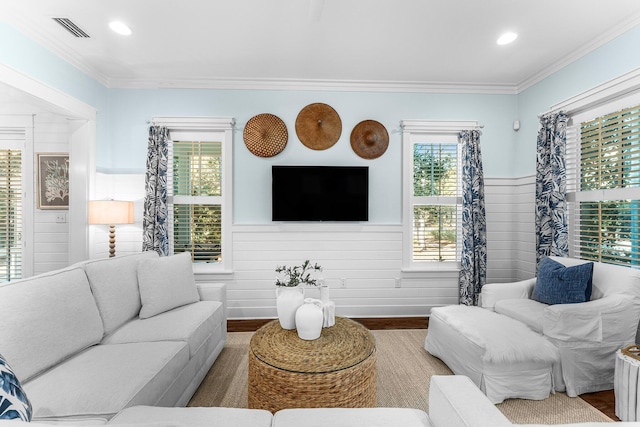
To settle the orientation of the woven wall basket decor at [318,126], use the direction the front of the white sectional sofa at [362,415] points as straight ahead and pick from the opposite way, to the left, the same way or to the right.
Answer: the opposite way

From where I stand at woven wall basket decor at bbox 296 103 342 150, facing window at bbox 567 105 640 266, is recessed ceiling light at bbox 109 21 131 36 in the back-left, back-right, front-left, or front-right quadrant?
back-right

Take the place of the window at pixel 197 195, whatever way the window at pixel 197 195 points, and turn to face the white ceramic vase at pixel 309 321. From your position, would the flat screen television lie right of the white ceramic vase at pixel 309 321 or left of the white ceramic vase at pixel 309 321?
left

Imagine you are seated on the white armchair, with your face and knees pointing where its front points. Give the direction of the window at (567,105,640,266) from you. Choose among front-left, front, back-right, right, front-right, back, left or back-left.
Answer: back-right

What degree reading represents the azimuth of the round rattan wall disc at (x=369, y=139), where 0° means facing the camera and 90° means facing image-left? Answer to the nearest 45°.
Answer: approximately 0°

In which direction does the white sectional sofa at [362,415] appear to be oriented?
away from the camera

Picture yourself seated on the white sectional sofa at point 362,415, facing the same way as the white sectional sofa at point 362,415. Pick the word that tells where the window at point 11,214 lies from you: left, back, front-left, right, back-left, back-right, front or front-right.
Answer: front-left

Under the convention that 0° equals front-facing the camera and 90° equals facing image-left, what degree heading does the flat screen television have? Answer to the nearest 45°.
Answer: approximately 0°

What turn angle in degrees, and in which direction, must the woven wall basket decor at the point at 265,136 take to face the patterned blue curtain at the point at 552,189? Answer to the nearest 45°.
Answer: approximately 90° to its left
